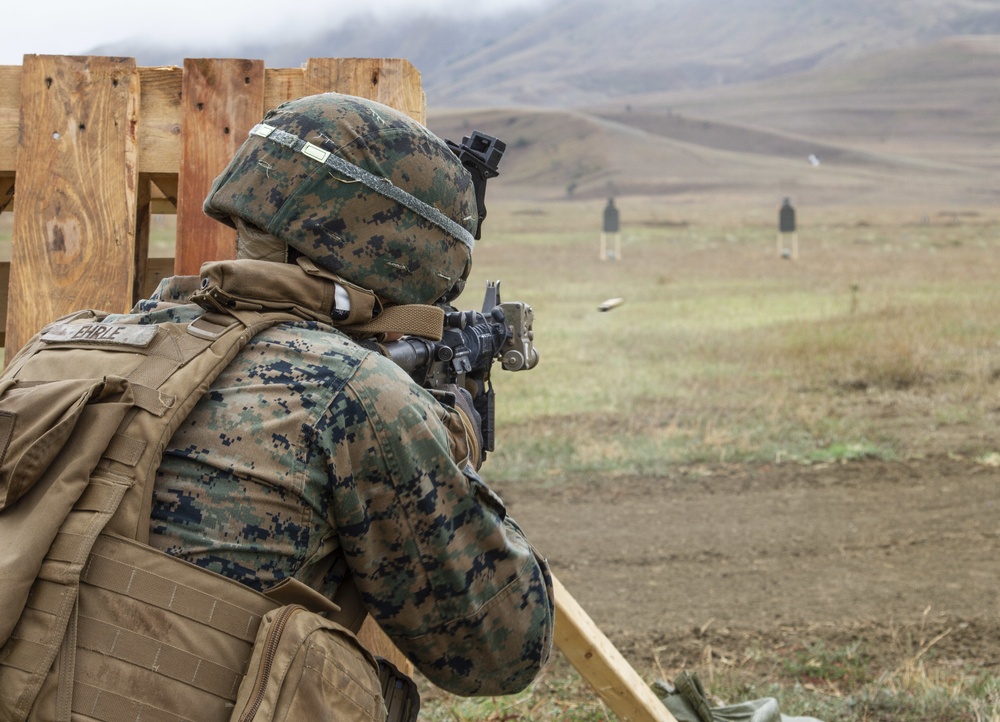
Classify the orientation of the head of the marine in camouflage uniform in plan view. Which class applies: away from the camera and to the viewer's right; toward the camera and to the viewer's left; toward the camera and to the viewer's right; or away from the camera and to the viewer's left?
away from the camera and to the viewer's right

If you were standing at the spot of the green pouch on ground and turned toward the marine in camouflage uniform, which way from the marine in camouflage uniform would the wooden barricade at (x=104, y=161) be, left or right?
right

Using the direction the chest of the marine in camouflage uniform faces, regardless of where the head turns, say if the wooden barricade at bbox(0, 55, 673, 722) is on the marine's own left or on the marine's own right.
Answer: on the marine's own left

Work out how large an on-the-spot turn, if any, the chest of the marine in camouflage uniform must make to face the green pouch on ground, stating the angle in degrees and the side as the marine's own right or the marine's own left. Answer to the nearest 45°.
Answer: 0° — they already face it

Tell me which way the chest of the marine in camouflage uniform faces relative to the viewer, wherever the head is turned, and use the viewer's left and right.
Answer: facing away from the viewer and to the right of the viewer
